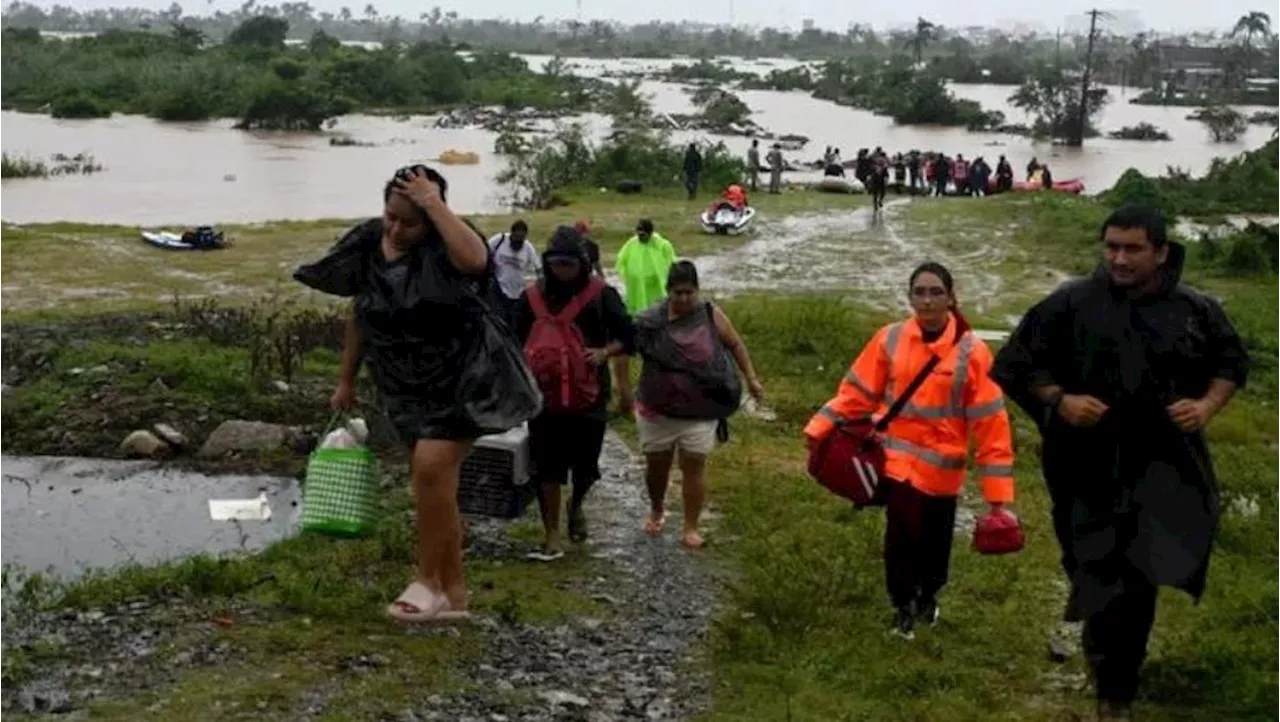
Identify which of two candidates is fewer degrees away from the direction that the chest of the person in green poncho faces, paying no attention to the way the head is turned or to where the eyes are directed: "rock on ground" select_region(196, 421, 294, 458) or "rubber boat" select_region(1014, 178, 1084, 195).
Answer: the rock on ground

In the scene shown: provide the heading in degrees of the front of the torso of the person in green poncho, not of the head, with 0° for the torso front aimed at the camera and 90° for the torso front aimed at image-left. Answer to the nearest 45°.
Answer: approximately 0°

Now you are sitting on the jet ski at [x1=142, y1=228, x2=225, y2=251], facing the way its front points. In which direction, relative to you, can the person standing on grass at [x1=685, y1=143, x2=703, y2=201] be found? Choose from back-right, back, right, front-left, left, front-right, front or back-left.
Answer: back-right

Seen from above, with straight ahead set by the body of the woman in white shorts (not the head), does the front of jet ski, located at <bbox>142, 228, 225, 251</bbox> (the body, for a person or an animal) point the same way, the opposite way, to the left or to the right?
to the right

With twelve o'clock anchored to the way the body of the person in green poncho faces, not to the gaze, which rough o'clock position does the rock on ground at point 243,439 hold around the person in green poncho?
The rock on ground is roughly at 2 o'clock from the person in green poncho.

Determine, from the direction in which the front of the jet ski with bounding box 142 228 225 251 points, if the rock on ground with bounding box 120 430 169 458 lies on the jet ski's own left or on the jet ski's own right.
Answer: on the jet ski's own left

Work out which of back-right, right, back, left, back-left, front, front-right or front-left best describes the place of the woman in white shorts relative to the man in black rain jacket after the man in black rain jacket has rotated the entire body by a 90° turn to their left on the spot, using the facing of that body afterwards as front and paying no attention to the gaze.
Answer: back-left

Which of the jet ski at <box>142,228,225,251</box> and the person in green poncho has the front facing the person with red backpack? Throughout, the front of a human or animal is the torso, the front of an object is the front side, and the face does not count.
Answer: the person in green poncho

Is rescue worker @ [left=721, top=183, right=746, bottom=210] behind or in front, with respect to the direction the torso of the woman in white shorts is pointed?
behind

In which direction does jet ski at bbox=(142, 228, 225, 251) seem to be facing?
to the viewer's left
